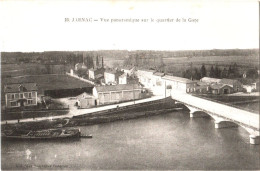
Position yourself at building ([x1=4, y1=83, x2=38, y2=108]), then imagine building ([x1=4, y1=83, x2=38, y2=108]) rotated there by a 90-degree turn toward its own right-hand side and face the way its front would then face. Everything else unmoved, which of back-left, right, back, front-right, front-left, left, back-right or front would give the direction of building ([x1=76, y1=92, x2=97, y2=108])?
back

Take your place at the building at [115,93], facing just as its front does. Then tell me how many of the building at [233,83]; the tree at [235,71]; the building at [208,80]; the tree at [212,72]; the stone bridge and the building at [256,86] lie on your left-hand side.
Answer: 6

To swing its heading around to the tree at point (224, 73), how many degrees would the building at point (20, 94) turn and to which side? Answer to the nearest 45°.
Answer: approximately 90° to its left

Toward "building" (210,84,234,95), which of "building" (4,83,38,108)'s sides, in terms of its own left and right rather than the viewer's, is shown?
left

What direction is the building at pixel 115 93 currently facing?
toward the camera

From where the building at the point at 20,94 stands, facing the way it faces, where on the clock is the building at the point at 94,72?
the building at the point at 94,72 is roughly at 7 o'clock from the building at the point at 20,94.

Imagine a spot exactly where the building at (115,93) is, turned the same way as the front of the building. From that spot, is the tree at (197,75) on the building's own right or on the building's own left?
on the building's own left

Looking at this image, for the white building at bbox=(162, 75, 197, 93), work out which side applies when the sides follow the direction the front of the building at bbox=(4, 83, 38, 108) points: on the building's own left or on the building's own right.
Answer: on the building's own left

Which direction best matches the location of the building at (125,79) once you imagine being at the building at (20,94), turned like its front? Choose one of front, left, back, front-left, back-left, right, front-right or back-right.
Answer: left

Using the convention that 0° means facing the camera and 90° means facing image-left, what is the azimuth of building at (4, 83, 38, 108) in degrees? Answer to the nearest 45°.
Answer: approximately 0°

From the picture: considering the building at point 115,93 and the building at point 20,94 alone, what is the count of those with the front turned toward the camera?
2

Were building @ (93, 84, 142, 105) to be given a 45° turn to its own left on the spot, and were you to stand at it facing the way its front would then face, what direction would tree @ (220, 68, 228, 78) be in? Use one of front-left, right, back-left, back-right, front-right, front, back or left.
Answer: front-left
